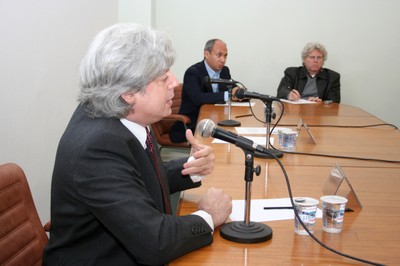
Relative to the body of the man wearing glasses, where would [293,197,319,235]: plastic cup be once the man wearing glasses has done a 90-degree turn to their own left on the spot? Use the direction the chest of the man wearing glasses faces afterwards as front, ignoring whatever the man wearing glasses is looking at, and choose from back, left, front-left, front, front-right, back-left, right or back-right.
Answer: right

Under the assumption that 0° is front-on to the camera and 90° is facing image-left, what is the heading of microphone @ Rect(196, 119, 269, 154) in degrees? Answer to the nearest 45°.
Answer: approximately 90°

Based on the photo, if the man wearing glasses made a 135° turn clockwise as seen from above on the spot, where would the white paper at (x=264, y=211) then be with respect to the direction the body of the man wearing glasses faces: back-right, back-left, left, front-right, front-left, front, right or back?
back-left

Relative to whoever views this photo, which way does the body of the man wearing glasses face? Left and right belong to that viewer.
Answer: facing the viewer

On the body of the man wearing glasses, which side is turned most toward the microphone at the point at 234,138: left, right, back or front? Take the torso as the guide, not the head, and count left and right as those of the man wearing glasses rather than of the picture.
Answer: front

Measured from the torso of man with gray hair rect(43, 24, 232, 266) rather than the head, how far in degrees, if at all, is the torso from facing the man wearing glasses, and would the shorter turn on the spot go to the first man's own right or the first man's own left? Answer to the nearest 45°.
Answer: approximately 45° to the first man's own left

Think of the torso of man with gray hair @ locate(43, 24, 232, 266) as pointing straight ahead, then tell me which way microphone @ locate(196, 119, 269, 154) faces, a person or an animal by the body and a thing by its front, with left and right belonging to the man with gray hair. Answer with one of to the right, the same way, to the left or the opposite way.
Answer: the opposite way

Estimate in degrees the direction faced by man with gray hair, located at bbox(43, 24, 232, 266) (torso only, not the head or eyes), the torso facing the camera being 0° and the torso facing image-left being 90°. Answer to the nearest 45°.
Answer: approximately 270°

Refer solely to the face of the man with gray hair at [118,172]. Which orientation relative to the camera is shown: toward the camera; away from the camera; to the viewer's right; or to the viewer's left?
to the viewer's right

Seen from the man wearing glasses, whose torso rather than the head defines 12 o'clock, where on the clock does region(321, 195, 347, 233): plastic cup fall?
The plastic cup is roughly at 12 o'clock from the man wearing glasses.

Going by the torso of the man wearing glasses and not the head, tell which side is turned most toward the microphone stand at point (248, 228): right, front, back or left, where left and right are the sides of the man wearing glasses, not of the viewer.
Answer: front

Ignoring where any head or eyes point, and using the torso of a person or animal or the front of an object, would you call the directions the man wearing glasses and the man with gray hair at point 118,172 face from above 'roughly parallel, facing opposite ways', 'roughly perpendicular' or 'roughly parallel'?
roughly perpendicular

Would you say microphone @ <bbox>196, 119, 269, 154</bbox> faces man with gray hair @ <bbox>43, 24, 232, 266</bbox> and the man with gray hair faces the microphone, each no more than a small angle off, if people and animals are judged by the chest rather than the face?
yes
